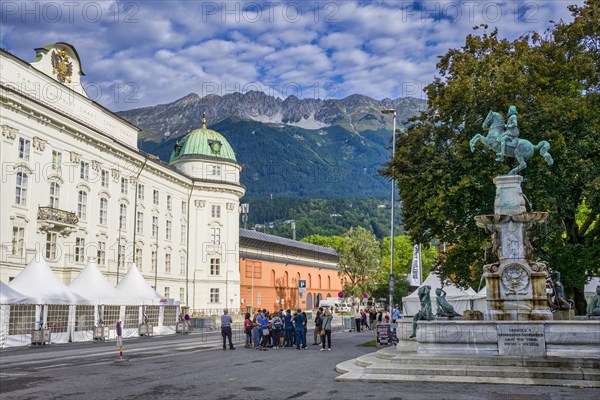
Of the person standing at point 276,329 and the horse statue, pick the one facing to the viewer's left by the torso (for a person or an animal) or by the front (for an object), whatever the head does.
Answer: the horse statue

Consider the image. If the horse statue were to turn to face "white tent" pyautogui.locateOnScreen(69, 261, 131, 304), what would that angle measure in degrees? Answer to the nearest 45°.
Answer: approximately 45° to its right

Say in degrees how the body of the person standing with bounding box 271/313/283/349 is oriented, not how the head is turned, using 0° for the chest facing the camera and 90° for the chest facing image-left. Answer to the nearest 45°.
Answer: approximately 180°

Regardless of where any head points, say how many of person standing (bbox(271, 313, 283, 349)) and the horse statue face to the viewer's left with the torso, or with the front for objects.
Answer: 1

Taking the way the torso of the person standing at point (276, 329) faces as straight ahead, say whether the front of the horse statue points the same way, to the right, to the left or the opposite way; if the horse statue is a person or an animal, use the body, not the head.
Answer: to the left

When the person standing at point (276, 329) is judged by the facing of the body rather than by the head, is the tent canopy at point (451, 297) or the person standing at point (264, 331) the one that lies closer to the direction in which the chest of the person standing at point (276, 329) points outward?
the tent canopy

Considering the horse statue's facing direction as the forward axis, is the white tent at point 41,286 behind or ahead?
ahead

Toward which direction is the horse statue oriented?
to the viewer's left

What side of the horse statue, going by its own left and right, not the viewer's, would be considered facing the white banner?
right

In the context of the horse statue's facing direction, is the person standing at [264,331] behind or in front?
in front
